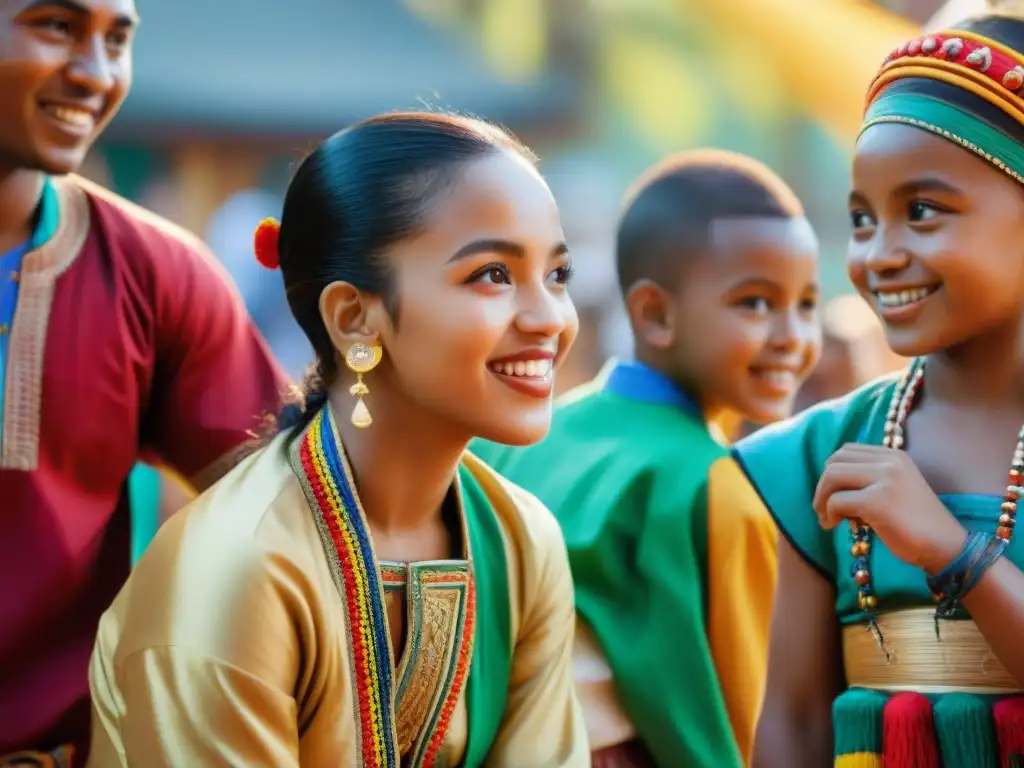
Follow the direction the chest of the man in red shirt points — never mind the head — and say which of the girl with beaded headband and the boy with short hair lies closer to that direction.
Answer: the girl with beaded headband

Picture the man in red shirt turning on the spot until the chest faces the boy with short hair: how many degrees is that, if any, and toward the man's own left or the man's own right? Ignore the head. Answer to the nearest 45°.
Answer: approximately 90° to the man's own left

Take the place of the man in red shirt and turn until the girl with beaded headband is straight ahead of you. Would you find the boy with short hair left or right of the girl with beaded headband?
left

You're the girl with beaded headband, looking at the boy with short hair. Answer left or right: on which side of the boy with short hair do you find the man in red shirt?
left

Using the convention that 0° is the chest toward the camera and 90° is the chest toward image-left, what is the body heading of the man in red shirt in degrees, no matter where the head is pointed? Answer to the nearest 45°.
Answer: approximately 0°

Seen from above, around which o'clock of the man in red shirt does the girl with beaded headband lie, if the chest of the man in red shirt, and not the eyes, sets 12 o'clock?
The girl with beaded headband is roughly at 10 o'clock from the man in red shirt.
